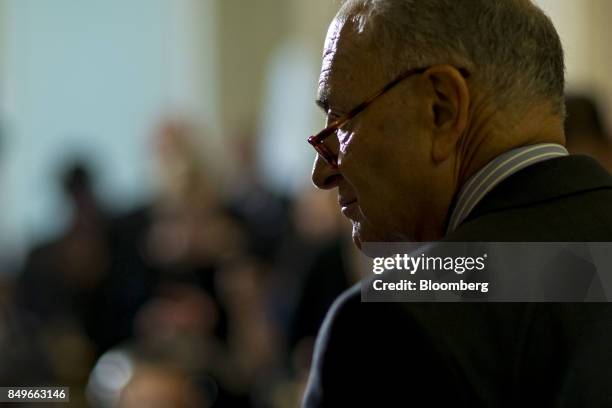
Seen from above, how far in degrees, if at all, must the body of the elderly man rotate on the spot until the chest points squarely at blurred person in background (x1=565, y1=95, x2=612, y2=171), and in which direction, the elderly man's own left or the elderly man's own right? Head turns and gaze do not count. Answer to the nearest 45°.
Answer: approximately 90° to the elderly man's own right

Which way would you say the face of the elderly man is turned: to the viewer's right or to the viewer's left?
to the viewer's left

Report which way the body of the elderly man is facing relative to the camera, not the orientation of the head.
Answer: to the viewer's left

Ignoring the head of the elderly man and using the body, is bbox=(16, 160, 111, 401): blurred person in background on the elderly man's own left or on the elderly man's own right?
on the elderly man's own right
